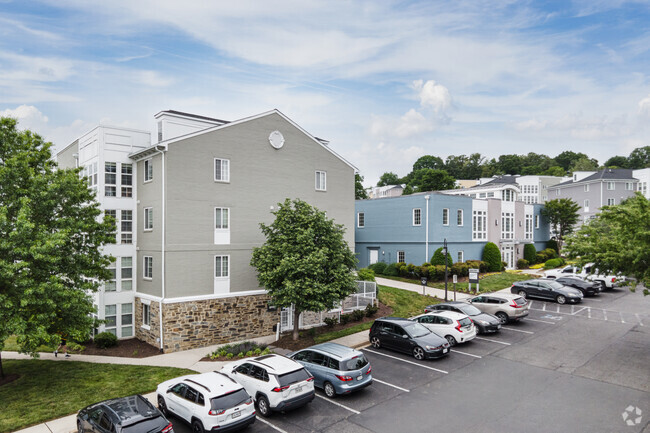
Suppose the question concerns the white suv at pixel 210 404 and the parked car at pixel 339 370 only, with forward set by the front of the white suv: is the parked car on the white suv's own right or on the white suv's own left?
on the white suv's own right

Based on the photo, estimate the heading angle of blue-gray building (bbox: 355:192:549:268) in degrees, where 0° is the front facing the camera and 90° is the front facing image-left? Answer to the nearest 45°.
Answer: approximately 315°

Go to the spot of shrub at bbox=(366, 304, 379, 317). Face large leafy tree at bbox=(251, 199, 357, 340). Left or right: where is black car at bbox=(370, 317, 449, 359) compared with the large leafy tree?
left

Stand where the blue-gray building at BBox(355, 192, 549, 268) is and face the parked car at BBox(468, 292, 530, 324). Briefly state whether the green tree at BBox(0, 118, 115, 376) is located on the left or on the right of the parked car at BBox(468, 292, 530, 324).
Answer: right

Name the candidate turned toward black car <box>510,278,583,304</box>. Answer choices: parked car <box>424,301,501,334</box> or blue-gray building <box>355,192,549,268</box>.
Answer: the blue-gray building

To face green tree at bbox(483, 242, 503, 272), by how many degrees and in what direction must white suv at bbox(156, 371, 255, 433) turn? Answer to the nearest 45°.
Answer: approximately 90° to its right

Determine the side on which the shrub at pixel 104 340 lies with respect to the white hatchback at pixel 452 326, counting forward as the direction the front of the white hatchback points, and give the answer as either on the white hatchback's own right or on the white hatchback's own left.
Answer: on the white hatchback's own left

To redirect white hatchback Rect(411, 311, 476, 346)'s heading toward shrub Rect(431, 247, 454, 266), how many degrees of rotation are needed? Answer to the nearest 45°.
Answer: approximately 45° to its right

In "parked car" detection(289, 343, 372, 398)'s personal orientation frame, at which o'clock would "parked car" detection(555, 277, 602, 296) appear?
"parked car" detection(555, 277, 602, 296) is roughly at 3 o'clock from "parked car" detection(289, 343, 372, 398).
